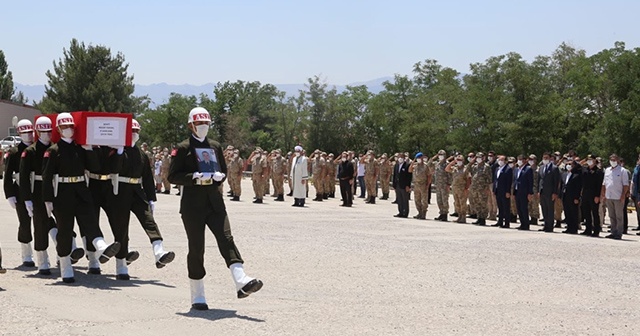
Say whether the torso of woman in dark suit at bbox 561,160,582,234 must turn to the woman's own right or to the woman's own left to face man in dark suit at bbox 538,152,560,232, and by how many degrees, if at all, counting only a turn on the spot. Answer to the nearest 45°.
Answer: approximately 90° to the woman's own right

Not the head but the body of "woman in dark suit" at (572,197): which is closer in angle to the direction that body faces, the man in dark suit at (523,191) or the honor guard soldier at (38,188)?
the honor guard soldier
